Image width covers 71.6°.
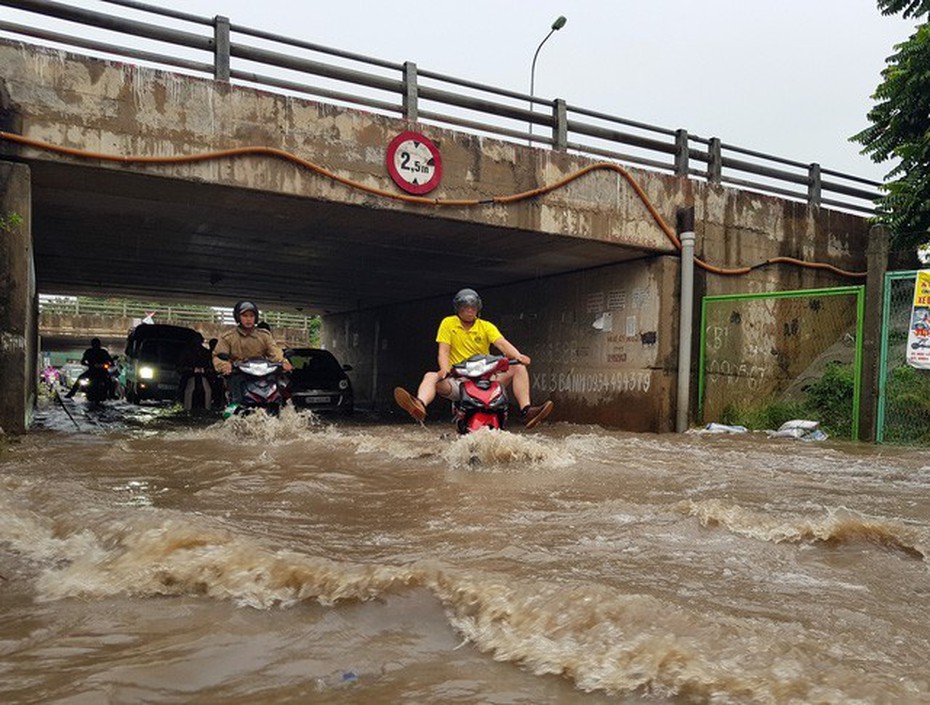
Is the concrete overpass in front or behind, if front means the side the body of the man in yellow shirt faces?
behind

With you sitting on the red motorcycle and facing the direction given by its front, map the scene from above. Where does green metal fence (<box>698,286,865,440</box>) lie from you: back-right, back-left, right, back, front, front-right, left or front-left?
back-left

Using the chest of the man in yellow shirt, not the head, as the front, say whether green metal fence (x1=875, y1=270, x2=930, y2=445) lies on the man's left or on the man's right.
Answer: on the man's left

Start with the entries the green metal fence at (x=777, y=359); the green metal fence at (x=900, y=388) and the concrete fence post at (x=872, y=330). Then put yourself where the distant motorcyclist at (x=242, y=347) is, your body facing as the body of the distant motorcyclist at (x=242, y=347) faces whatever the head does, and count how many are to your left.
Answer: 3

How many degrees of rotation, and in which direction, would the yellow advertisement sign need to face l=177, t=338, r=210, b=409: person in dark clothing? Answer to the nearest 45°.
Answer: approximately 90° to its right

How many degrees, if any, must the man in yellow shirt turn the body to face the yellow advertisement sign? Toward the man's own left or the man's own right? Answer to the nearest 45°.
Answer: approximately 90° to the man's own left
